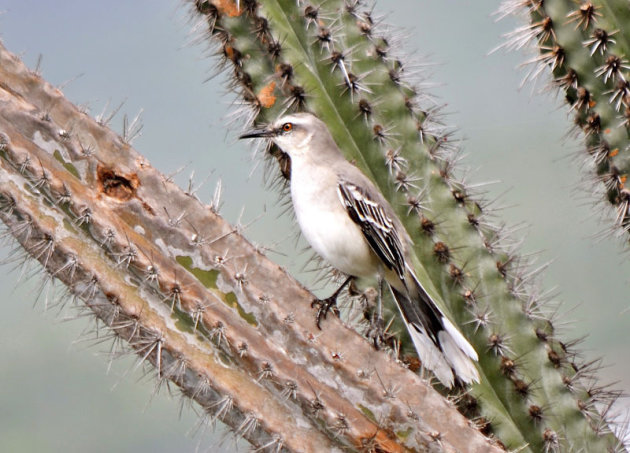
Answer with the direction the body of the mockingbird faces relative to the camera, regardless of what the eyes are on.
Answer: to the viewer's left
